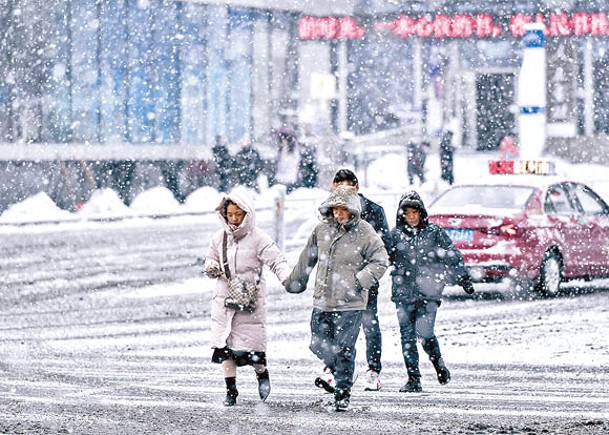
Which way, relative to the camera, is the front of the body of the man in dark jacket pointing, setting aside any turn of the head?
toward the camera

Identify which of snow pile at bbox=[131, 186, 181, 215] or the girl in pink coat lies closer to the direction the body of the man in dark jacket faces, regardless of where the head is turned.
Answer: the girl in pink coat

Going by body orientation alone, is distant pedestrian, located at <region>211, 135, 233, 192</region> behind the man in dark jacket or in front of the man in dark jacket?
behind

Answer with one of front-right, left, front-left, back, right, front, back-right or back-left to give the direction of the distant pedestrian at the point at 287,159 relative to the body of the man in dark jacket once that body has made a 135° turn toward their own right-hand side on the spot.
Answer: front-right

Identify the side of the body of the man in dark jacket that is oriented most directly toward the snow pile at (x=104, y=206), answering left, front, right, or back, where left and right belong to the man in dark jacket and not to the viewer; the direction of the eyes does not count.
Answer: back

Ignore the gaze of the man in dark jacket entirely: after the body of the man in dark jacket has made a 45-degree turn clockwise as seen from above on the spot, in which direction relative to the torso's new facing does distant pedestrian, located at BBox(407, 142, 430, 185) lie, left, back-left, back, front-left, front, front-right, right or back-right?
back-right

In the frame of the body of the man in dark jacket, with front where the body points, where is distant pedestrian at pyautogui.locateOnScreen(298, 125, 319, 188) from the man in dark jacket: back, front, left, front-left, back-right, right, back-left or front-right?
back

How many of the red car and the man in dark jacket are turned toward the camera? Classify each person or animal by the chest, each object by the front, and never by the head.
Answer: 1

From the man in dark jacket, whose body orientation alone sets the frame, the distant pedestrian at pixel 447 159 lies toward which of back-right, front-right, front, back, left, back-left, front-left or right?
back
